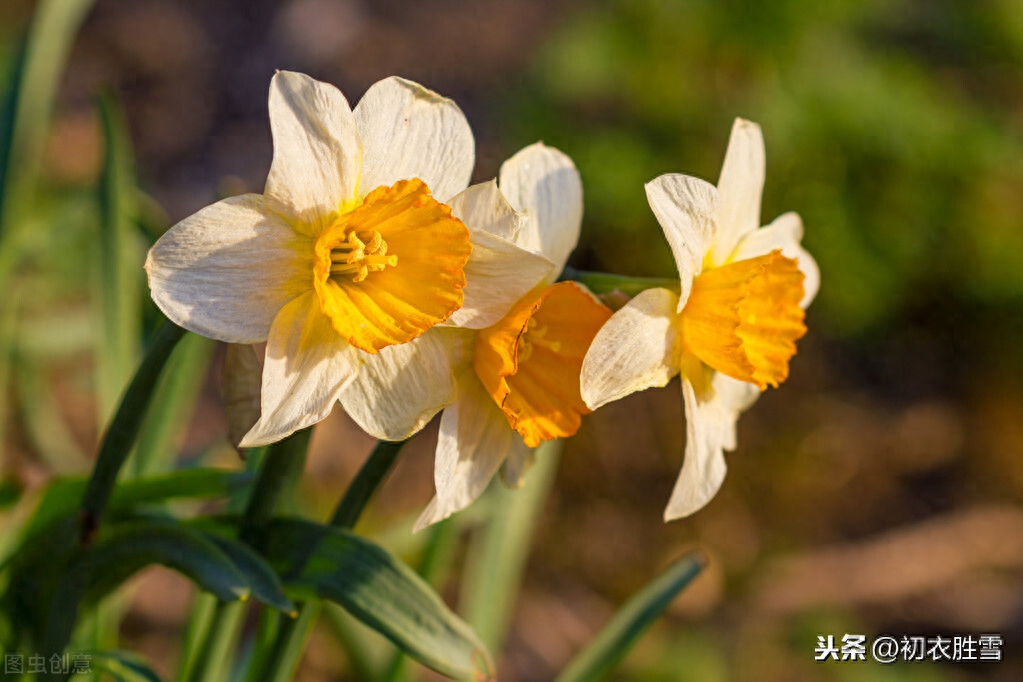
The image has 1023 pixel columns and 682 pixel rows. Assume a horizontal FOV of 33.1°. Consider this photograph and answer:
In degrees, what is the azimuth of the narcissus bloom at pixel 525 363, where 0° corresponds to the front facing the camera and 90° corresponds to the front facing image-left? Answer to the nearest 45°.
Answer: approximately 315°

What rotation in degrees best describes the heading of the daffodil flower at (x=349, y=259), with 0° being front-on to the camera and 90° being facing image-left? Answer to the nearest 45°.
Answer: approximately 315°
